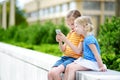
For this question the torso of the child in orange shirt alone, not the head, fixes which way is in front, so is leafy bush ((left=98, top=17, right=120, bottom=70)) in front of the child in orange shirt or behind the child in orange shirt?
behind

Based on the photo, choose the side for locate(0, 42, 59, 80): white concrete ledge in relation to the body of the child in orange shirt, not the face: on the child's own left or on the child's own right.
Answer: on the child's own right
